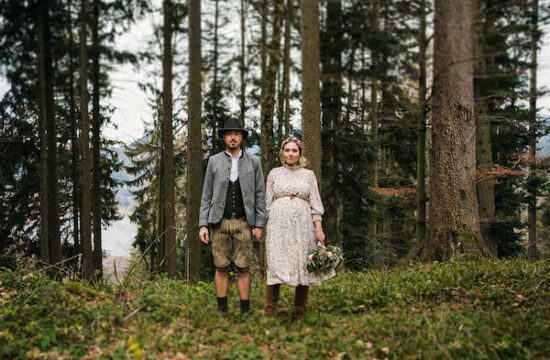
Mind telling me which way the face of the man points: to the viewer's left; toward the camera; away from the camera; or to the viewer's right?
toward the camera

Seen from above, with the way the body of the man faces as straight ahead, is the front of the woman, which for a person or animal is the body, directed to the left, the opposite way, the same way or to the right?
the same way

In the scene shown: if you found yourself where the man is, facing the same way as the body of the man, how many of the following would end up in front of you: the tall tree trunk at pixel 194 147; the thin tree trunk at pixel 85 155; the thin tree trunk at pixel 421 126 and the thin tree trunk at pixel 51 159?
0

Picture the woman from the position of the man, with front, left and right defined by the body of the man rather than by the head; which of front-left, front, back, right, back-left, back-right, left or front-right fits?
left

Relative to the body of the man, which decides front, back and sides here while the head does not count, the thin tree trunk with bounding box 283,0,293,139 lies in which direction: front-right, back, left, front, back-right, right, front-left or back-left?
back

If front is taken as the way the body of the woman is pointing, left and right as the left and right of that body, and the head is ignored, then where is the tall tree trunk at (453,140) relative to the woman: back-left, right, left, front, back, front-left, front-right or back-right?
back-left

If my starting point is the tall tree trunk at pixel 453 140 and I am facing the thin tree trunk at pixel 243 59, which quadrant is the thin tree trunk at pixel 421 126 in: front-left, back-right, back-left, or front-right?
front-right

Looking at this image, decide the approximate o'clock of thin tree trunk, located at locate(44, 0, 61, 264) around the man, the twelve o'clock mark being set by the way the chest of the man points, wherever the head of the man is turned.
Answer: The thin tree trunk is roughly at 5 o'clock from the man.

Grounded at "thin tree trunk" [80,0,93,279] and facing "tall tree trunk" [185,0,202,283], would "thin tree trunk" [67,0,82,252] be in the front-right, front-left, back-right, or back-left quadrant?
back-left

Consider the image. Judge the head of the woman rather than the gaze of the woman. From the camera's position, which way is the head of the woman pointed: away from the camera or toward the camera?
toward the camera

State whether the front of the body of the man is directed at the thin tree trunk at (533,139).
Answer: no

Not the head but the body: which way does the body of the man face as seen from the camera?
toward the camera

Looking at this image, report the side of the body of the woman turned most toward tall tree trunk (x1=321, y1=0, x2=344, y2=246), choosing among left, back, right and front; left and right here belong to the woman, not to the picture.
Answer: back

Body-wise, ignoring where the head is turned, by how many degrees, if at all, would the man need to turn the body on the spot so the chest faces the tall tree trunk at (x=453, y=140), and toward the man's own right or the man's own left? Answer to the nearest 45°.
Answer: approximately 135° to the man's own left

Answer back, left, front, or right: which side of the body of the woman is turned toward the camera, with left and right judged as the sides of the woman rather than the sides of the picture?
front

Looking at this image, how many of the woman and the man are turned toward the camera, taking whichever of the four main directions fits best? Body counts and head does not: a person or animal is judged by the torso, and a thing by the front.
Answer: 2

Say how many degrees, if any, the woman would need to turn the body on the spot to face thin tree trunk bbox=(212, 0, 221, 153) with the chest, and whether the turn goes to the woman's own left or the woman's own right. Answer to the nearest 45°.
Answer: approximately 180°

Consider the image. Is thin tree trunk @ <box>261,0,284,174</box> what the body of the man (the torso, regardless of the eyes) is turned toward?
no
